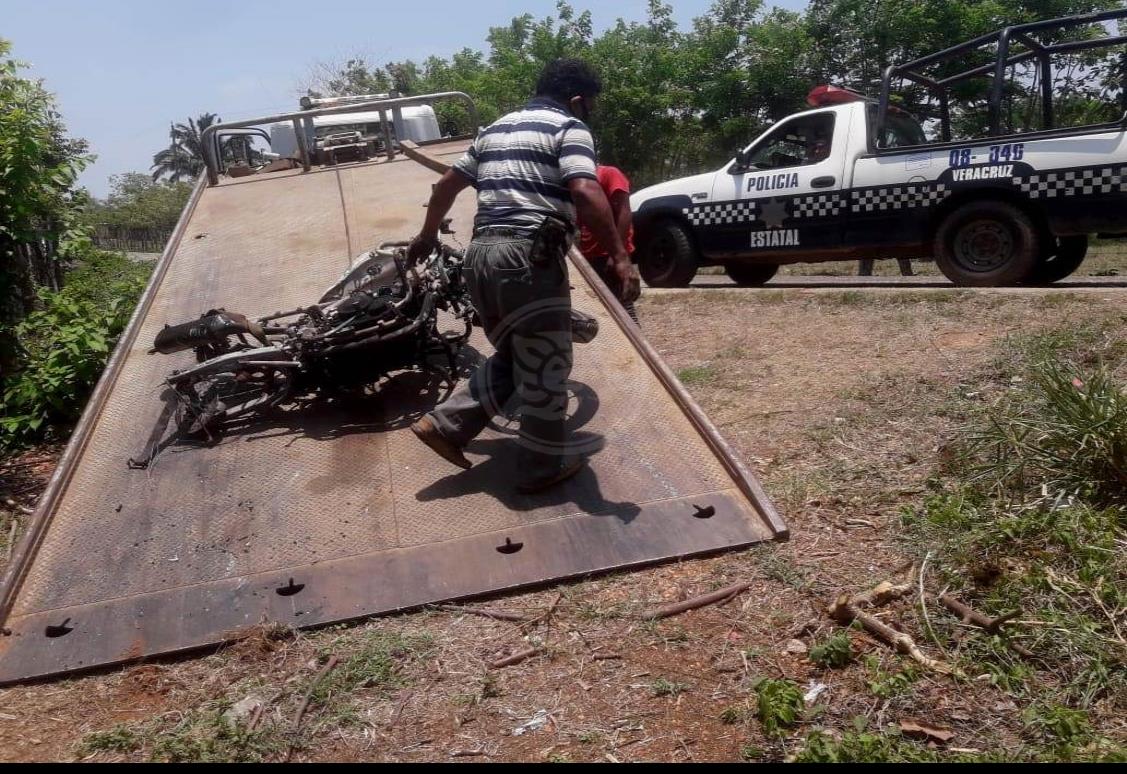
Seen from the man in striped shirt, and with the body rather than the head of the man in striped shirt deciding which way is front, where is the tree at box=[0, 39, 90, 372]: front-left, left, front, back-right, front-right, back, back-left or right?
left

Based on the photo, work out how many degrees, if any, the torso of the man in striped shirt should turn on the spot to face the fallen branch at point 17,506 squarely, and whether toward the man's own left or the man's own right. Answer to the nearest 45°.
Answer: approximately 90° to the man's own left

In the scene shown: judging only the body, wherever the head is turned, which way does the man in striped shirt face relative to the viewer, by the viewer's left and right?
facing away from the viewer and to the right of the viewer

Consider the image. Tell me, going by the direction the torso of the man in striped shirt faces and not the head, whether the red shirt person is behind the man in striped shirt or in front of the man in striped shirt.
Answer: in front

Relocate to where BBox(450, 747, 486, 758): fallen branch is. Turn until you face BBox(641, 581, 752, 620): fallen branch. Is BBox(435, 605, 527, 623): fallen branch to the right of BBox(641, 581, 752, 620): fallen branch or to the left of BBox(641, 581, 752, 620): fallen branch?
left

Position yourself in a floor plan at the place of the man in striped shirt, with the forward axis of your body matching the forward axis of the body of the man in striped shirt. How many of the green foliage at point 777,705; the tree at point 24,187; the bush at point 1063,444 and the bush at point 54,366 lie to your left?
2

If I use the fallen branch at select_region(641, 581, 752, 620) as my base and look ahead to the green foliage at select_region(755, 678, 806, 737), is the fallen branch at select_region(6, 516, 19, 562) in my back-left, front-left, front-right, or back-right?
back-right

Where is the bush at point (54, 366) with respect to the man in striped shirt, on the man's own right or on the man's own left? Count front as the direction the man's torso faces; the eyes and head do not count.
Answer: on the man's own left

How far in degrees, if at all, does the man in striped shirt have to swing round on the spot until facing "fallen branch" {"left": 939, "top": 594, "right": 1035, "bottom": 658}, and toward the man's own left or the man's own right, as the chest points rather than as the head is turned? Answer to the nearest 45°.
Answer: approximately 90° to the man's own right

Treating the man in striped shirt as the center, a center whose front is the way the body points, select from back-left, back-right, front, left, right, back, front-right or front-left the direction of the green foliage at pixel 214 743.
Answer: back

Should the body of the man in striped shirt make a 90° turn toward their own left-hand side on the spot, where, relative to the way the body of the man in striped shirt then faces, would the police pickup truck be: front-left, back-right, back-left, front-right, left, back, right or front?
right

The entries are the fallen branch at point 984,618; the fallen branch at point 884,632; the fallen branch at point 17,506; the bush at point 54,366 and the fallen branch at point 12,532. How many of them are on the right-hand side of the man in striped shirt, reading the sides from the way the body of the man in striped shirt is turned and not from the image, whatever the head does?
2
